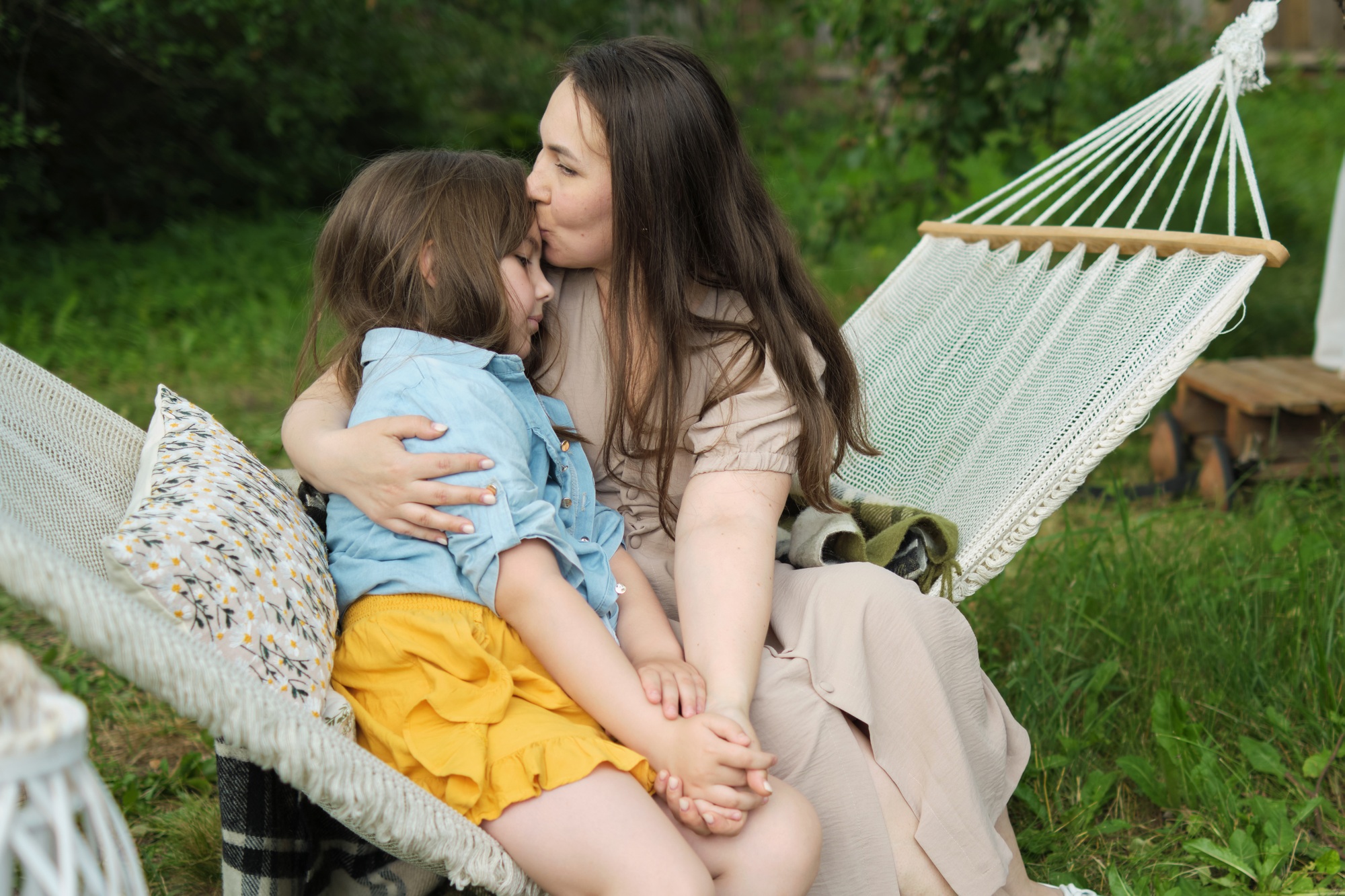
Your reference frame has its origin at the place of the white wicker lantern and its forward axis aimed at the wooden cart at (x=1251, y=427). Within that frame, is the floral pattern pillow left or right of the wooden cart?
left

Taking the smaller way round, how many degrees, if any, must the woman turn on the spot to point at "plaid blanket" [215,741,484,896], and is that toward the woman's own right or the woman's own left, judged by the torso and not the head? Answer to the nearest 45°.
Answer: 0° — they already face it

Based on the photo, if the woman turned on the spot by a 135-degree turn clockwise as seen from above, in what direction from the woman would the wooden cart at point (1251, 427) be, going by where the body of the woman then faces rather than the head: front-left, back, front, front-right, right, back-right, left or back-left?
front-right

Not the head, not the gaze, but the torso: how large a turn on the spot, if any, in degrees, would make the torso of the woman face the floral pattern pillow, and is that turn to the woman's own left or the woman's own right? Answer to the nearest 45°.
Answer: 0° — they already face it

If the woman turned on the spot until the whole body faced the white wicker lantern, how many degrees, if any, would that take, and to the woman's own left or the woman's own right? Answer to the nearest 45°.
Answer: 0° — they already face it

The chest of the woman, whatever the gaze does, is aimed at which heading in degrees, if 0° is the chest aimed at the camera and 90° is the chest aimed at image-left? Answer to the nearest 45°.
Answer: approximately 45°
